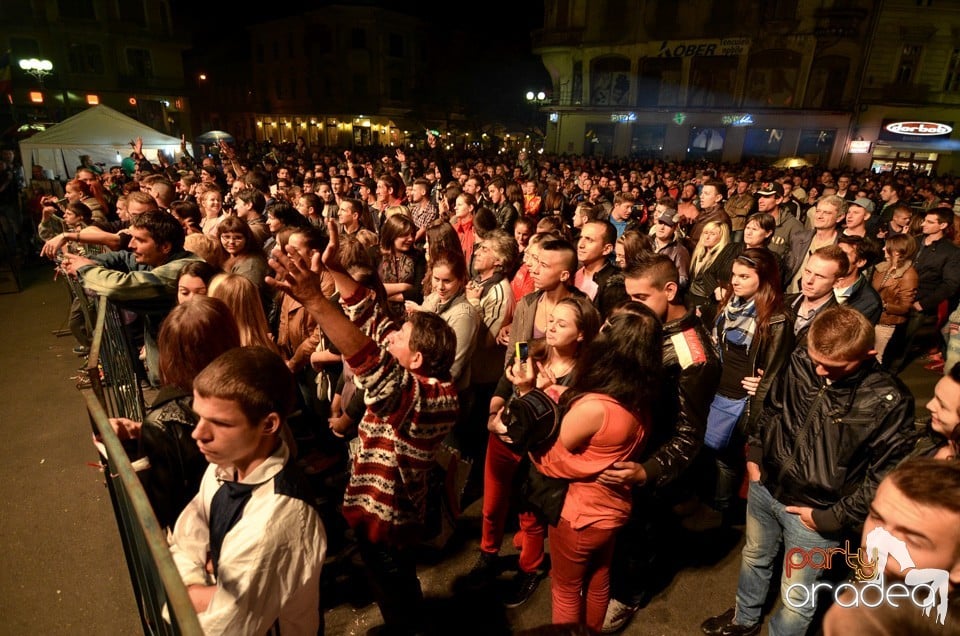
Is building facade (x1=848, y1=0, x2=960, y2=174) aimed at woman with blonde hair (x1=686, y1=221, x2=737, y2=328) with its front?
yes

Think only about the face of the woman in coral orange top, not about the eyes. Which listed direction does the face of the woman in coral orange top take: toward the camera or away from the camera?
away from the camera

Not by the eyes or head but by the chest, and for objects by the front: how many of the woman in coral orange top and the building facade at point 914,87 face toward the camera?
1

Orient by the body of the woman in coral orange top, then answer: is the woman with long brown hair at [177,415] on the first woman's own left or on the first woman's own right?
on the first woman's own left
